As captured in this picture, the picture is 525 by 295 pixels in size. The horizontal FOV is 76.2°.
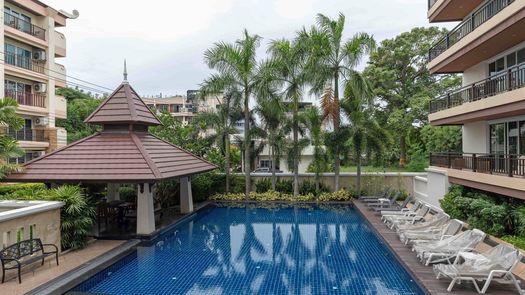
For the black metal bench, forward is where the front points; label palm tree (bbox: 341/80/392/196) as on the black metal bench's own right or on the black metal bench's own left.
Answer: on the black metal bench's own left

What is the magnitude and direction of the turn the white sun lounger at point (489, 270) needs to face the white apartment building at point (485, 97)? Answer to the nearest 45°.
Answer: approximately 90° to its right

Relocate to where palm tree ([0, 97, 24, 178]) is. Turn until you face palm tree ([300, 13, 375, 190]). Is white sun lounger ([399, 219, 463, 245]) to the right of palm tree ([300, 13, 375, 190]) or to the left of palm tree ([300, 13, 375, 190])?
right

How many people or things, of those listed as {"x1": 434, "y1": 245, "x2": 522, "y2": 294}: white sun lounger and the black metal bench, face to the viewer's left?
1

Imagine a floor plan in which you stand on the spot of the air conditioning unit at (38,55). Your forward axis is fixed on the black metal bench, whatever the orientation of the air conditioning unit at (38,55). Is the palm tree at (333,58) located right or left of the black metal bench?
left

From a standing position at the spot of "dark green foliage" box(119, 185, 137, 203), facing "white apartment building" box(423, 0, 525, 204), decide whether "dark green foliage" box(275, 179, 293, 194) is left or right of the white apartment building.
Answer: left

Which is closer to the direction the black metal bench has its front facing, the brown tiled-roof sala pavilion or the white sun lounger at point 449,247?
the white sun lounger

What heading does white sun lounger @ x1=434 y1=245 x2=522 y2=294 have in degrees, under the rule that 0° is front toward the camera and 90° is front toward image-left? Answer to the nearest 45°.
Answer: approximately 90°

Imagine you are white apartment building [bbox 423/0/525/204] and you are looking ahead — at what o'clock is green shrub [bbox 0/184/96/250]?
The green shrub is roughly at 12 o'clock from the white apartment building.
